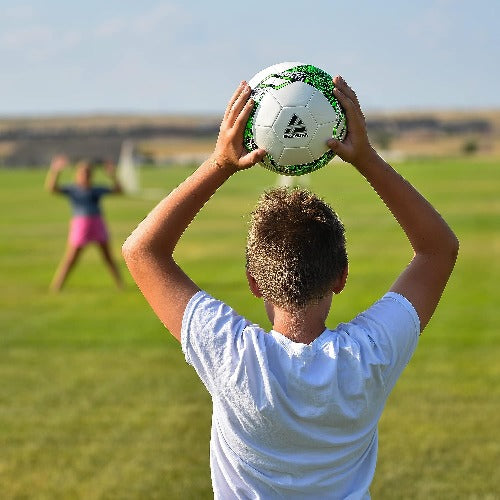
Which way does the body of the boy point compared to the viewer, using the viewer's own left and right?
facing away from the viewer

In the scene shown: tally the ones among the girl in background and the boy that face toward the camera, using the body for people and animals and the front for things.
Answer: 1

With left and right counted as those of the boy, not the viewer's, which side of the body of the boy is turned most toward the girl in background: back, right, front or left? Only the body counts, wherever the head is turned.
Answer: front

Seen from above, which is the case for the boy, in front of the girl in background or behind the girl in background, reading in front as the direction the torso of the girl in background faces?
in front

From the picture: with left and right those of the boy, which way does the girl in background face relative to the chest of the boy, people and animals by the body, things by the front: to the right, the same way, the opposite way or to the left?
the opposite way

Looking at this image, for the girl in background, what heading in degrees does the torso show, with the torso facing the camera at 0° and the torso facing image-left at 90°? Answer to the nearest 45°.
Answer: approximately 0°

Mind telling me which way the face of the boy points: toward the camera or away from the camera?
away from the camera
